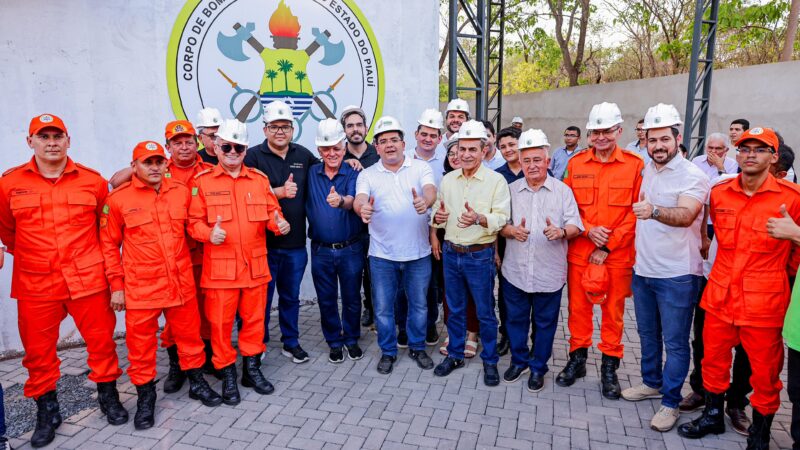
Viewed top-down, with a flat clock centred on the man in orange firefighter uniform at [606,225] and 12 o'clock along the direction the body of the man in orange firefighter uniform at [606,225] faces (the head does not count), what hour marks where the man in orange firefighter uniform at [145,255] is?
the man in orange firefighter uniform at [145,255] is roughly at 2 o'clock from the man in orange firefighter uniform at [606,225].

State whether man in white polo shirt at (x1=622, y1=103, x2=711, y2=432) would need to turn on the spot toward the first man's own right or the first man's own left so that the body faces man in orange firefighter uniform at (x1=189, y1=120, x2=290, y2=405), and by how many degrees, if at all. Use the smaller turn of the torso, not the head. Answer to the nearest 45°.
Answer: approximately 45° to the first man's own right

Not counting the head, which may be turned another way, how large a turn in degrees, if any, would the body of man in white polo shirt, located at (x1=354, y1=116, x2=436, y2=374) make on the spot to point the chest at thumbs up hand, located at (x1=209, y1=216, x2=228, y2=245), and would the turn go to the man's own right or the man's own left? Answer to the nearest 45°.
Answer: approximately 45° to the man's own right

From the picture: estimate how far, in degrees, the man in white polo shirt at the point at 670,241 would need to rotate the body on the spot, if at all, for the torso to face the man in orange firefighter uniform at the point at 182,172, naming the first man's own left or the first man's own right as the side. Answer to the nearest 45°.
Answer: approximately 45° to the first man's own right

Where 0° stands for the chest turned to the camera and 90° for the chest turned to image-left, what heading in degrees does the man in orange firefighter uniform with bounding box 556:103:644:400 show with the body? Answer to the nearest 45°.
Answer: approximately 0°

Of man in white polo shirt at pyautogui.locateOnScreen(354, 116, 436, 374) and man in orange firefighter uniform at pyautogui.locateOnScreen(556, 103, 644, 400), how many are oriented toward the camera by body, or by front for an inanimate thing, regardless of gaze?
2

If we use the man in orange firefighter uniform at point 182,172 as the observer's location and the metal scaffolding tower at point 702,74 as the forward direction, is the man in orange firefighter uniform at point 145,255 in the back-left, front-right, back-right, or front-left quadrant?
back-right

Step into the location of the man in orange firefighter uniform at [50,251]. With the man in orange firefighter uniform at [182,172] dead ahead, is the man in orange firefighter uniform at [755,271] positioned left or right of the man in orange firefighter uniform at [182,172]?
right

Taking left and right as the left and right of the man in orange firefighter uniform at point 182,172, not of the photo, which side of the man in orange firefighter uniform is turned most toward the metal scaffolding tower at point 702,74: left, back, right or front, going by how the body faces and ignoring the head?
left
